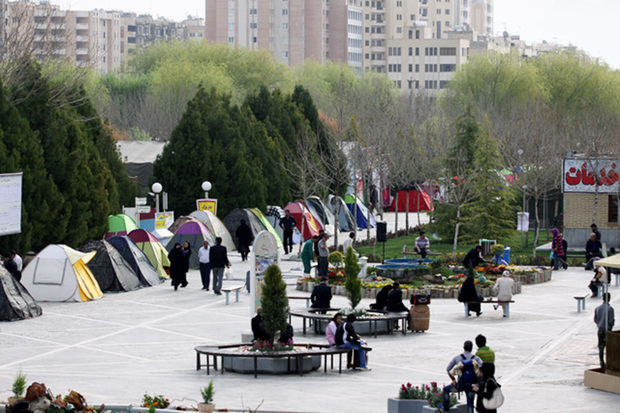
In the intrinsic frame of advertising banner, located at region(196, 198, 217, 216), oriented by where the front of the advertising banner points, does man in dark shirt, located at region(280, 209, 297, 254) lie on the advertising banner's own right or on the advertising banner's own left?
on the advertising banner's own left

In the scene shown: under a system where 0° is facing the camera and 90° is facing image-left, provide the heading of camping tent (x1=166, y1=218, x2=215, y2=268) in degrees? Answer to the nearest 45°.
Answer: approximately 315°

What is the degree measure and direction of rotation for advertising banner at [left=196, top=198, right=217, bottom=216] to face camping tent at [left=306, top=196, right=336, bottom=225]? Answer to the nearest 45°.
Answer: approximately 135° to its left

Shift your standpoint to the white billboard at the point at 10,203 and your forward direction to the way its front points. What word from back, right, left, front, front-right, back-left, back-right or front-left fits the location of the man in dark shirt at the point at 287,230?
back-left
